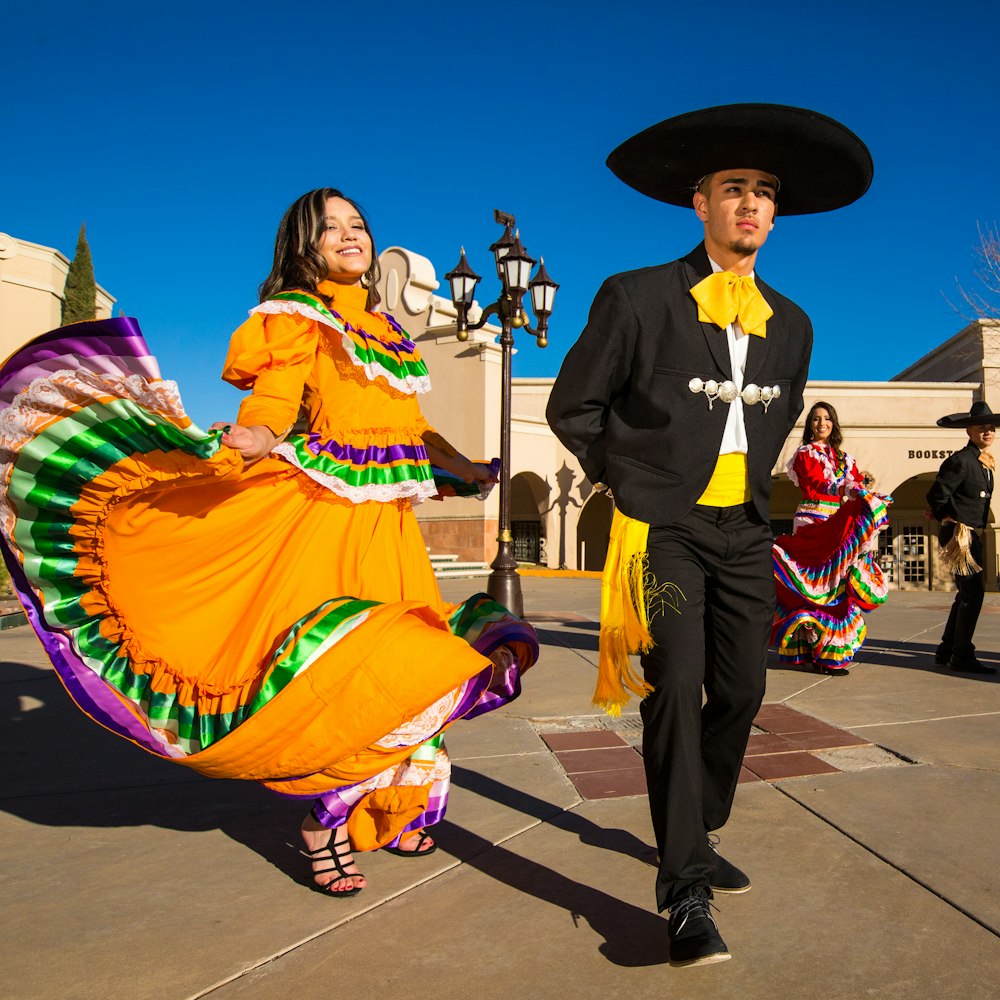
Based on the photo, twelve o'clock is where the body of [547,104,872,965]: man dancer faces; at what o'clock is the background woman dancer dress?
The background woman dancer dress is roughly at 8 o'clock from the man dancer.

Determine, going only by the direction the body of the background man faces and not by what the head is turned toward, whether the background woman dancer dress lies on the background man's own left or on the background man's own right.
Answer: on the background man's own right

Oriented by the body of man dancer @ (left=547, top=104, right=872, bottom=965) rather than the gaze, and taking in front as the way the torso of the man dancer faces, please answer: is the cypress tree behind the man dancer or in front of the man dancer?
behind

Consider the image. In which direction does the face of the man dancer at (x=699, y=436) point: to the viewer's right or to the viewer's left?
to the viewer's right

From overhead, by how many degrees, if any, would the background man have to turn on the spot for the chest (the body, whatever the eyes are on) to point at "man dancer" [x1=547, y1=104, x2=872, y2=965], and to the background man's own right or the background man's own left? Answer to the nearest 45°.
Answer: approximately 45° to the background man's own right

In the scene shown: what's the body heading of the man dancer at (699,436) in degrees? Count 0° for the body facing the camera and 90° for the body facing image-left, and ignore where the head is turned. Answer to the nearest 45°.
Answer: approximately 315°
